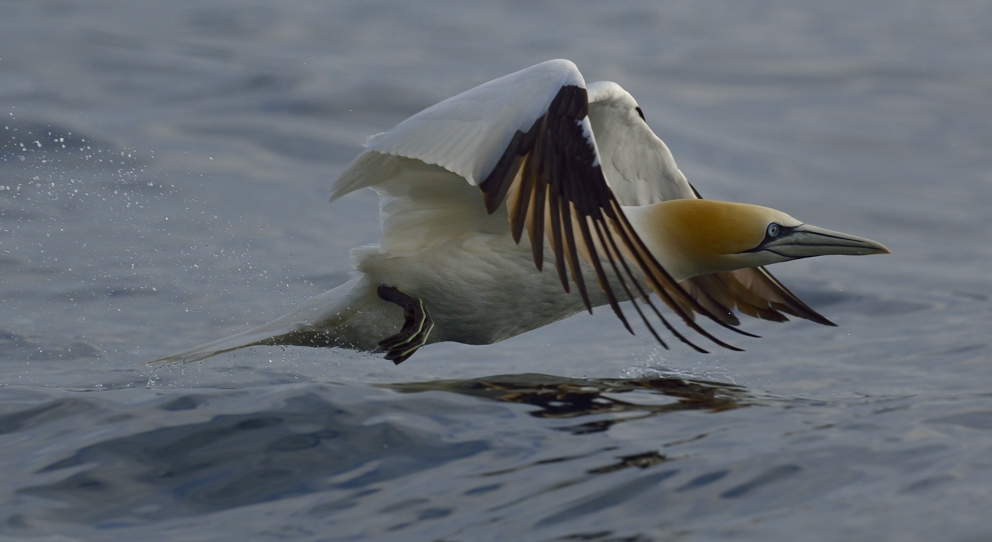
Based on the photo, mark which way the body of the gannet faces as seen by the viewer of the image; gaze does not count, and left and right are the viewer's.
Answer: facing to the right of the viewer
